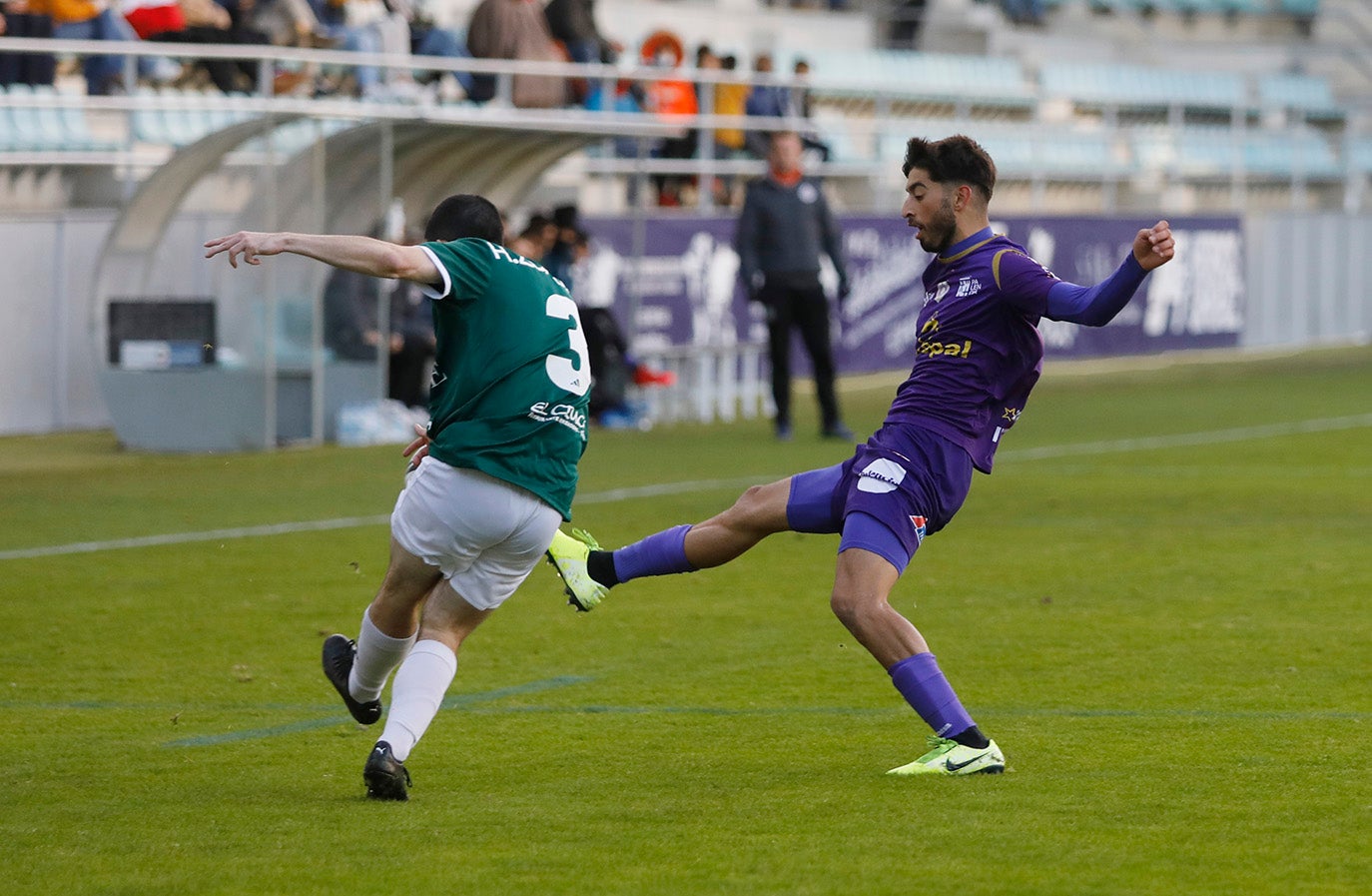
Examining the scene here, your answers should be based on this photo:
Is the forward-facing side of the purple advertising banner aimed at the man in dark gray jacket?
yes

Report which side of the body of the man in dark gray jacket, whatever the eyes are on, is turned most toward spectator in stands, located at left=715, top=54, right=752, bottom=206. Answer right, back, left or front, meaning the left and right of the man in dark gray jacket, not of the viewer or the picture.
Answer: back

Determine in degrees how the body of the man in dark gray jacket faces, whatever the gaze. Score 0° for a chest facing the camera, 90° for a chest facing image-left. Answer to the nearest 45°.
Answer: approximately 0°

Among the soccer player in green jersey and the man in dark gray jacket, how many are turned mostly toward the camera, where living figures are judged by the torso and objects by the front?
1

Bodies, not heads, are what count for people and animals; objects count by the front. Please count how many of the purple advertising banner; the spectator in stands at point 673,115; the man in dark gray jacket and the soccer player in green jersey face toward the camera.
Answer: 3

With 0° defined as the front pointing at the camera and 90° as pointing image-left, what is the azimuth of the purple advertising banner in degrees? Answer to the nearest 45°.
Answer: approximately 0°

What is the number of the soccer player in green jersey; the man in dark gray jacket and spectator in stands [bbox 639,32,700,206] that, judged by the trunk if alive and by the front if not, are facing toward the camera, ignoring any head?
2

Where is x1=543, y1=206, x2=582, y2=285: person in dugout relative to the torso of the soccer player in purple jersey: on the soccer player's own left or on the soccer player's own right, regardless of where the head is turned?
on the soccer player's own right

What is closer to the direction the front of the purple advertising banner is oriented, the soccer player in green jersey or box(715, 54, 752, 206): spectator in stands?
the soccer player in green jersey

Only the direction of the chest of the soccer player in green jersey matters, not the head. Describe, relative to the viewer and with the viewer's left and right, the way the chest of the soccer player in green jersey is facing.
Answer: facing away from the viewer and to the left of the viewer
